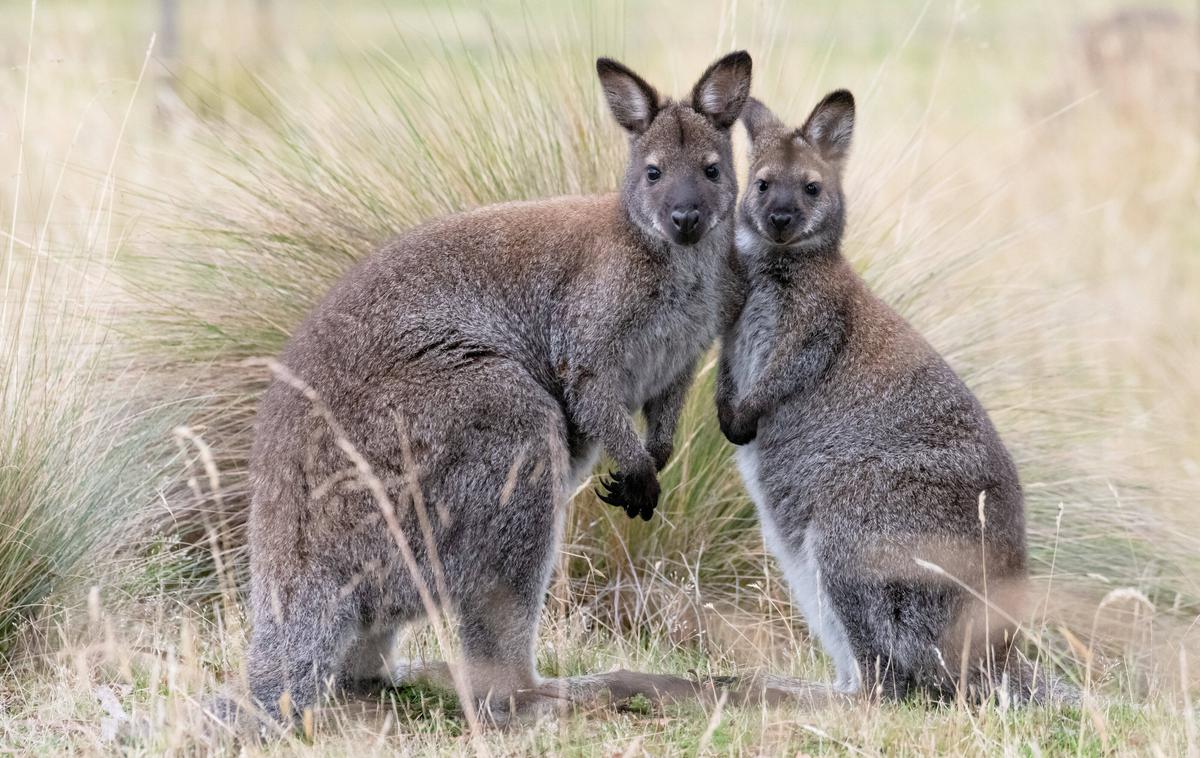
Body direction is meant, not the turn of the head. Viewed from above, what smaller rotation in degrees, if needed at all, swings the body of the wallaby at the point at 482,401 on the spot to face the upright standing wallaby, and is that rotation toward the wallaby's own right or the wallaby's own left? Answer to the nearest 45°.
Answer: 0° — it already faces it

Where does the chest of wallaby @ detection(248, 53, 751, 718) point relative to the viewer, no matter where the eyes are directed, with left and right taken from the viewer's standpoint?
facing to the right of the viewer
